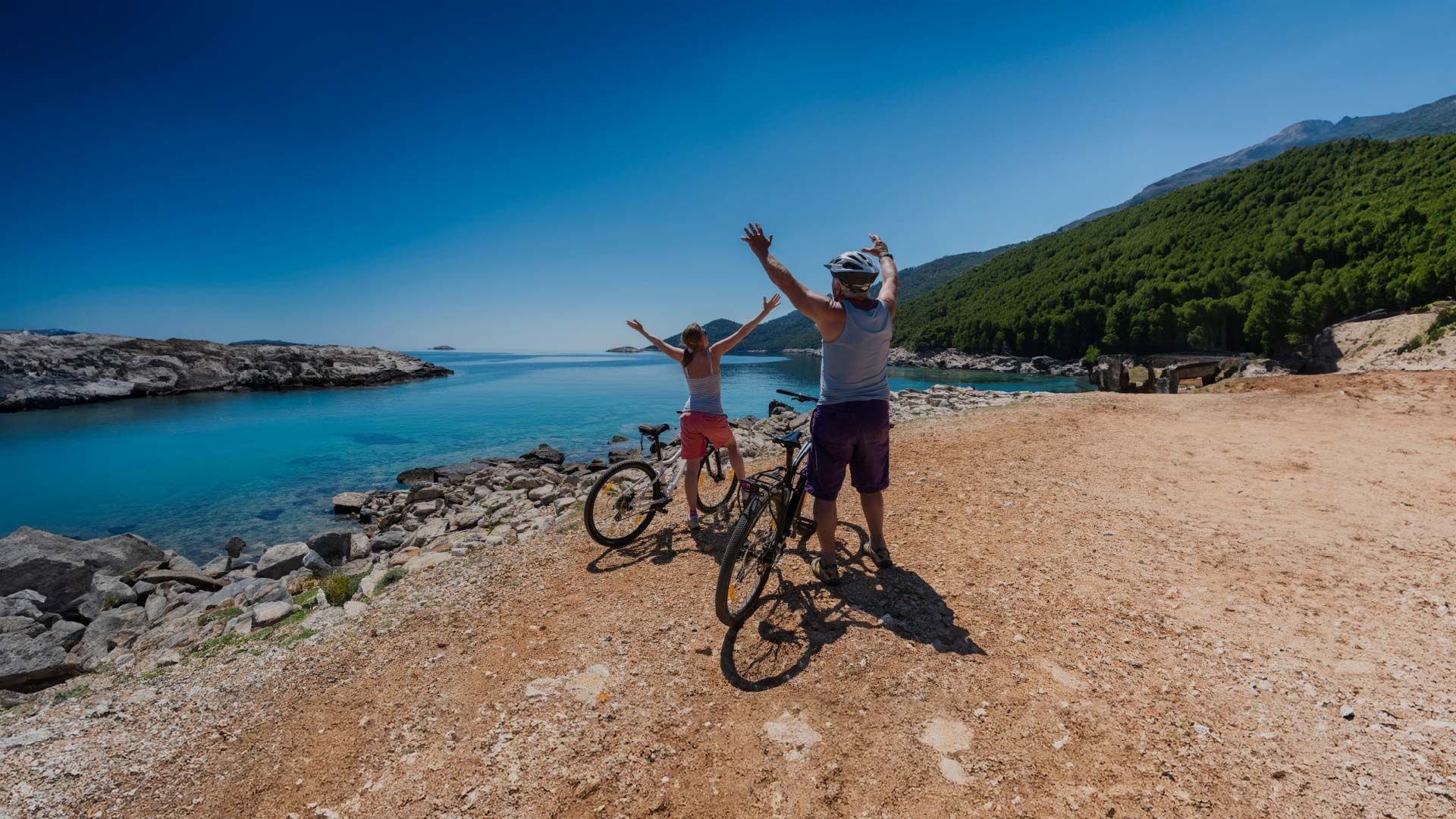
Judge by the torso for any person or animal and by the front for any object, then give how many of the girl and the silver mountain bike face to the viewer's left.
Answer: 0

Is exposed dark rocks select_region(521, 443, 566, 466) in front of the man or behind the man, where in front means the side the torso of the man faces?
in front

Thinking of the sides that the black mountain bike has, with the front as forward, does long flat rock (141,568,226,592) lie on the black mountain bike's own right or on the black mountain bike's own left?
on the black mountain bike's own left

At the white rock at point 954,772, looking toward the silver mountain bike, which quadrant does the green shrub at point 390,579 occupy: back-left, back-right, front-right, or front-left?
front-left

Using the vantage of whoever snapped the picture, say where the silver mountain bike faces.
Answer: facing away from the viewer and to the right of the viewer

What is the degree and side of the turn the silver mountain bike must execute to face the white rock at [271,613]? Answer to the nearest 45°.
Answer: approximately 135° to its left

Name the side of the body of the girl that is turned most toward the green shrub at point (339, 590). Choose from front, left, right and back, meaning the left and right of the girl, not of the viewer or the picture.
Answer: left

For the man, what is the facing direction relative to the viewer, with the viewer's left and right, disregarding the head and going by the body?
facing away from the viewer and to the left of the viewer

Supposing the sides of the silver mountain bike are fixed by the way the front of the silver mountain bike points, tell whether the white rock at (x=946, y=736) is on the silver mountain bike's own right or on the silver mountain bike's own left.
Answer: on the silver mountain bike's own right

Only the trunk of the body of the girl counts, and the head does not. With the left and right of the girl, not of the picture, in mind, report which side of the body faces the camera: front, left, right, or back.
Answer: back

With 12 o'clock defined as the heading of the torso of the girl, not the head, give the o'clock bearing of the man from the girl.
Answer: The man is roughly at 5 o'clock from the girl.

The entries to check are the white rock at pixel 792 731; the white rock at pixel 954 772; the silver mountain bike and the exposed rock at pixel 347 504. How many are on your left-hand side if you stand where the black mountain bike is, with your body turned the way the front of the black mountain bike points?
2
